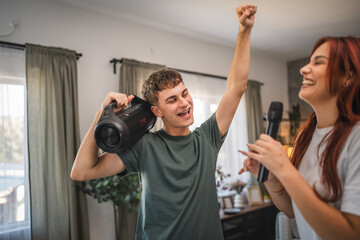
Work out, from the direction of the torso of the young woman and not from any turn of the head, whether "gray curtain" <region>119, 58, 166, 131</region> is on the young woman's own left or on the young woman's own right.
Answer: on the young woman's own right

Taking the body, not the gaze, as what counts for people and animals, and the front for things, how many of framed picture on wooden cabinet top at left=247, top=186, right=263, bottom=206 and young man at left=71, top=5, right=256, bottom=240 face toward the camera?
2

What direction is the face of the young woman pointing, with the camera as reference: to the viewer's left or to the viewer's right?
to the viewer's left

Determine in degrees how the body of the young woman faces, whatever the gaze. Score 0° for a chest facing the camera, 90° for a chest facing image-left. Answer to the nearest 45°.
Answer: approximately 45°

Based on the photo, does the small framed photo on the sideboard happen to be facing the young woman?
yes

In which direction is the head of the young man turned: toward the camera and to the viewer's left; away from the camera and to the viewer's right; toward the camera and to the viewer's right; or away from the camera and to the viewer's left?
toward the camera and to the viewer's right

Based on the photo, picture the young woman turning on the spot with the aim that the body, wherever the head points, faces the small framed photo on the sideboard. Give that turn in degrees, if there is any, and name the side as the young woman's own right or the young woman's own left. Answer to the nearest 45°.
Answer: approximately 135° to the young woman's own right

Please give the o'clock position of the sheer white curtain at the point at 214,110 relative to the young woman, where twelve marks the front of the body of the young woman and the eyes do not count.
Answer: The sheer white curtain is roughly at 4 o'clock from the young woman.

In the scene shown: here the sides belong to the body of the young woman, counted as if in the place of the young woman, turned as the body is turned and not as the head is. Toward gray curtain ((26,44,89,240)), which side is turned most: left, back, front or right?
right
